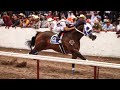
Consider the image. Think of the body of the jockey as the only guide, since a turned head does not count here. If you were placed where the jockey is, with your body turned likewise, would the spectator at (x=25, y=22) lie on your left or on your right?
on your left

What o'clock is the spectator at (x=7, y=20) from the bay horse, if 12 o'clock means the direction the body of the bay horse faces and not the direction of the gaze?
The spectator is roughly at 8 o'clock from the bay horse.

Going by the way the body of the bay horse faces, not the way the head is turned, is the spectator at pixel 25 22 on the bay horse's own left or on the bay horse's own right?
on the bay horse's own left

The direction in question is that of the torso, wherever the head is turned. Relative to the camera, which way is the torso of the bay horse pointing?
to the viewer's right

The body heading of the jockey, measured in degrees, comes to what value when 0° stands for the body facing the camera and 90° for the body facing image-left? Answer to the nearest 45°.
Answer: approximately 270°
